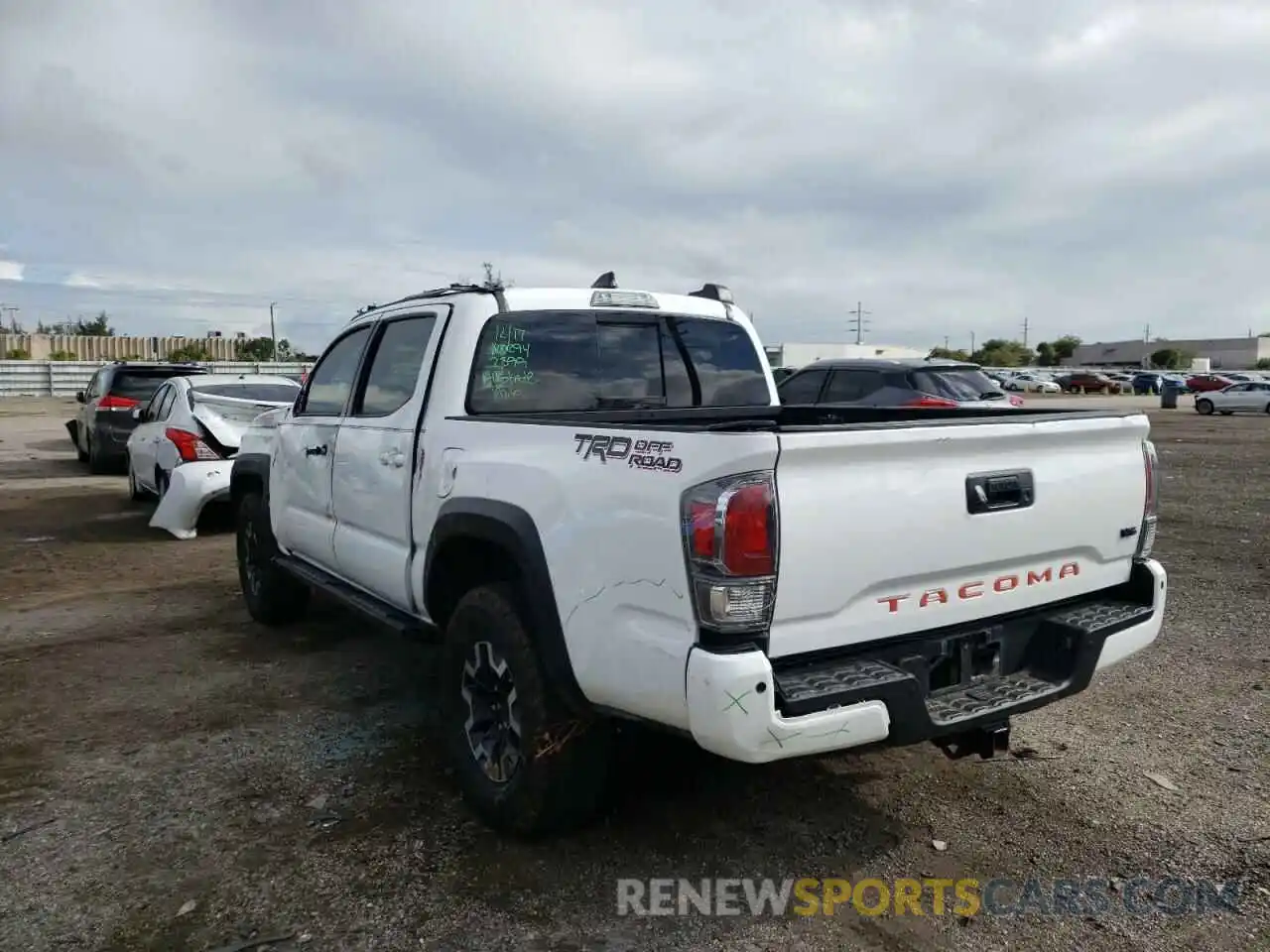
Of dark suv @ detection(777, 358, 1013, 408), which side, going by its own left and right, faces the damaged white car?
left

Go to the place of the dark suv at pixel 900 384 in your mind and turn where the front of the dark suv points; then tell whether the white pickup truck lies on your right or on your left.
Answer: on your left

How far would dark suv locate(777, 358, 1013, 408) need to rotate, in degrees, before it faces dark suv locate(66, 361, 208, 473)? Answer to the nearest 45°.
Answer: approximately 45° to its left

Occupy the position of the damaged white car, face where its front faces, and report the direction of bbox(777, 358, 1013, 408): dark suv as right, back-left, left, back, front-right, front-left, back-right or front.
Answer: back-right

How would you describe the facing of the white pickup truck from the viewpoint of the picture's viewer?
facing away from the viewer and to the left of the viewer

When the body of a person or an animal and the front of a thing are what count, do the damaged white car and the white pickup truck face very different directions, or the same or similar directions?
same or similar directions

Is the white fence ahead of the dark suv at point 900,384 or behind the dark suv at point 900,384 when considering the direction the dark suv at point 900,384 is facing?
ahead

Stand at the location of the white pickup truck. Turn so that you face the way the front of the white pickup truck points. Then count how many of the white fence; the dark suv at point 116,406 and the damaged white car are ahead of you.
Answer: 3

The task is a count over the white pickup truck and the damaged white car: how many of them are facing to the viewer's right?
0

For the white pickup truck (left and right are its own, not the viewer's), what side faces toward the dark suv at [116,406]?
front

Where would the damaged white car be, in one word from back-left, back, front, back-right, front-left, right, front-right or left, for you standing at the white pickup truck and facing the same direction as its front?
front

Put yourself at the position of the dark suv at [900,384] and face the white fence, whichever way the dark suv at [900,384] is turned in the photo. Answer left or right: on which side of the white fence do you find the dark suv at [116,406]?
left

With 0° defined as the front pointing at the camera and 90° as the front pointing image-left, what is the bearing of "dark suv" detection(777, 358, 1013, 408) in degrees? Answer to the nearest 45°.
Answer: approximately 135°

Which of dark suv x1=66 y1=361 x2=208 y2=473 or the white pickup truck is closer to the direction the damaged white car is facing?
the dark suv

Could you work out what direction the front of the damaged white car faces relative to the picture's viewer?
facing away from the viewer and to the left of the viewer

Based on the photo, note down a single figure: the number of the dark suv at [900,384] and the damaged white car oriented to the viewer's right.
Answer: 0
